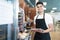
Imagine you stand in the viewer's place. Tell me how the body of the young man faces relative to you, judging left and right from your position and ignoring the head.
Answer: facing the viewer and to the left of the viewer
